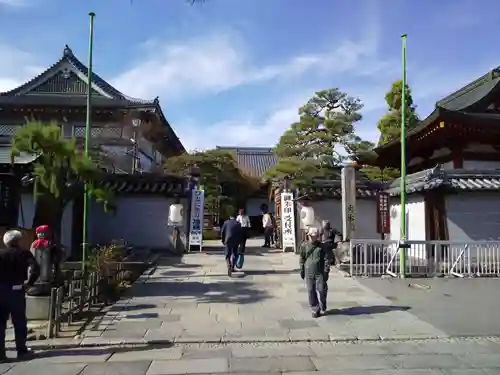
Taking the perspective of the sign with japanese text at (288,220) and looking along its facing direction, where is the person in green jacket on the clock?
The person in green jacket is roughly at 12 o'clock from the sign with japanese text.

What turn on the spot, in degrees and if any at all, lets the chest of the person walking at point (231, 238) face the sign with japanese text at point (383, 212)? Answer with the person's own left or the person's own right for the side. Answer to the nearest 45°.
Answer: approximately 45° to the person's own right

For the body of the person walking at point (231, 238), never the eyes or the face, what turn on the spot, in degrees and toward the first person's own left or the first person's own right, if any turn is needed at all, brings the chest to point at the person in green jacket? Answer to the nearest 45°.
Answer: approximately 180°

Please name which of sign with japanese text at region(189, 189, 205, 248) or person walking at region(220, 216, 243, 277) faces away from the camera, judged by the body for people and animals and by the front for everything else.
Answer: the person walking

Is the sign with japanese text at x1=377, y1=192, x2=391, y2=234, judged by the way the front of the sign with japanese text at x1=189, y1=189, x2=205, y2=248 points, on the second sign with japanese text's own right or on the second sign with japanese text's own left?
on the second sign with japanese text's own left

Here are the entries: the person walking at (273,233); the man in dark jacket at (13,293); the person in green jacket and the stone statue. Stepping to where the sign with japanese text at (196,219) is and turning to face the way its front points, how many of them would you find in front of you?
3

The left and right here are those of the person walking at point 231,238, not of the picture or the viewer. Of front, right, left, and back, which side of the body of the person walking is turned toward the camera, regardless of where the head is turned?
back
